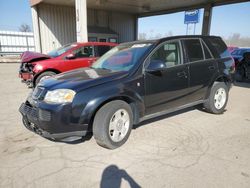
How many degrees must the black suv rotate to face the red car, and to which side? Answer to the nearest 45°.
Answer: approximately 90° to its right

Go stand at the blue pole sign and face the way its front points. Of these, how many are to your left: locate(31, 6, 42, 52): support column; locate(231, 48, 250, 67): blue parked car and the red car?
1

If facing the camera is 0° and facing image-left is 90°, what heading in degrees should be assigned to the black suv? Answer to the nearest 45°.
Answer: approximately 45°

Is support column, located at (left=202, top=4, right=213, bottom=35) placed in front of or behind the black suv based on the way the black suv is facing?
behind

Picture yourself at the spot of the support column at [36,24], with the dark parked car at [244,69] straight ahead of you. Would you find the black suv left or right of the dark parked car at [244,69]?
right

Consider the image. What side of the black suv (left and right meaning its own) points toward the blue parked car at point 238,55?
back

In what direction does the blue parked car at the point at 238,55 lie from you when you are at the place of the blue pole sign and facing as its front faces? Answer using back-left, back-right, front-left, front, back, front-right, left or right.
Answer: front

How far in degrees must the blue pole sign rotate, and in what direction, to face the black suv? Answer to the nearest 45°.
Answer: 0° — it already faces it

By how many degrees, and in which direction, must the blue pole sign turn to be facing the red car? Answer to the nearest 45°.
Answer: approximately 45° to its right

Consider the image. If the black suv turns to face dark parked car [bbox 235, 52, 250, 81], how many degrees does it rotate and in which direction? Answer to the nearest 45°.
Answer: approximately 180°
